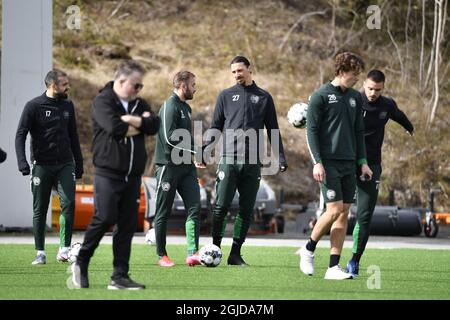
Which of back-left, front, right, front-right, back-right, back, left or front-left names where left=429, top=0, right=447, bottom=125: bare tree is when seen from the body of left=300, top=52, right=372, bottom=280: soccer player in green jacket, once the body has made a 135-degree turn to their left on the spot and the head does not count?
front

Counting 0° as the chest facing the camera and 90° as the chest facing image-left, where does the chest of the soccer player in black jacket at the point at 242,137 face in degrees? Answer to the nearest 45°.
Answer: approximately 0°

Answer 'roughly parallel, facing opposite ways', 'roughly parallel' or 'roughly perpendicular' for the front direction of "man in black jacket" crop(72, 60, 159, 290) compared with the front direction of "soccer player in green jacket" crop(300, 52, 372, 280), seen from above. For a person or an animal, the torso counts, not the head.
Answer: roughly parallel

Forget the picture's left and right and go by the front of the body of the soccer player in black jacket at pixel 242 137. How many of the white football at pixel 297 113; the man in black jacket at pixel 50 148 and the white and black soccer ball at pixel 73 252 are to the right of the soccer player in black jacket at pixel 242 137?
2

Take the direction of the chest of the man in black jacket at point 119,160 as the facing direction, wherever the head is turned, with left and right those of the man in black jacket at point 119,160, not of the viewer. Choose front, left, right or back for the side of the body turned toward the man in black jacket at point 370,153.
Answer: left

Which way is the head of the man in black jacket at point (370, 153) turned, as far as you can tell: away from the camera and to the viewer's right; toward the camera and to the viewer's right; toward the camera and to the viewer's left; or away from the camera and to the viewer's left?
toward the camera and to the viewer's left

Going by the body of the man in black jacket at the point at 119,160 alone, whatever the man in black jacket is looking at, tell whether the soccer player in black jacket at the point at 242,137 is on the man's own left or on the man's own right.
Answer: on the man's own left

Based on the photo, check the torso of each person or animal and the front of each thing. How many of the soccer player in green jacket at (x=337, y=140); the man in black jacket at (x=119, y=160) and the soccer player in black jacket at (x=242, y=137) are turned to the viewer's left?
0

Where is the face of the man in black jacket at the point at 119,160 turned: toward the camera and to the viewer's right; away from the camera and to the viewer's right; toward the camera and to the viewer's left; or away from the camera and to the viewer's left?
toward the camera and to the viewer's right

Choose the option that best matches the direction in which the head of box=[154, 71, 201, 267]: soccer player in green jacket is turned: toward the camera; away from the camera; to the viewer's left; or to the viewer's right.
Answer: to the viewer's right
